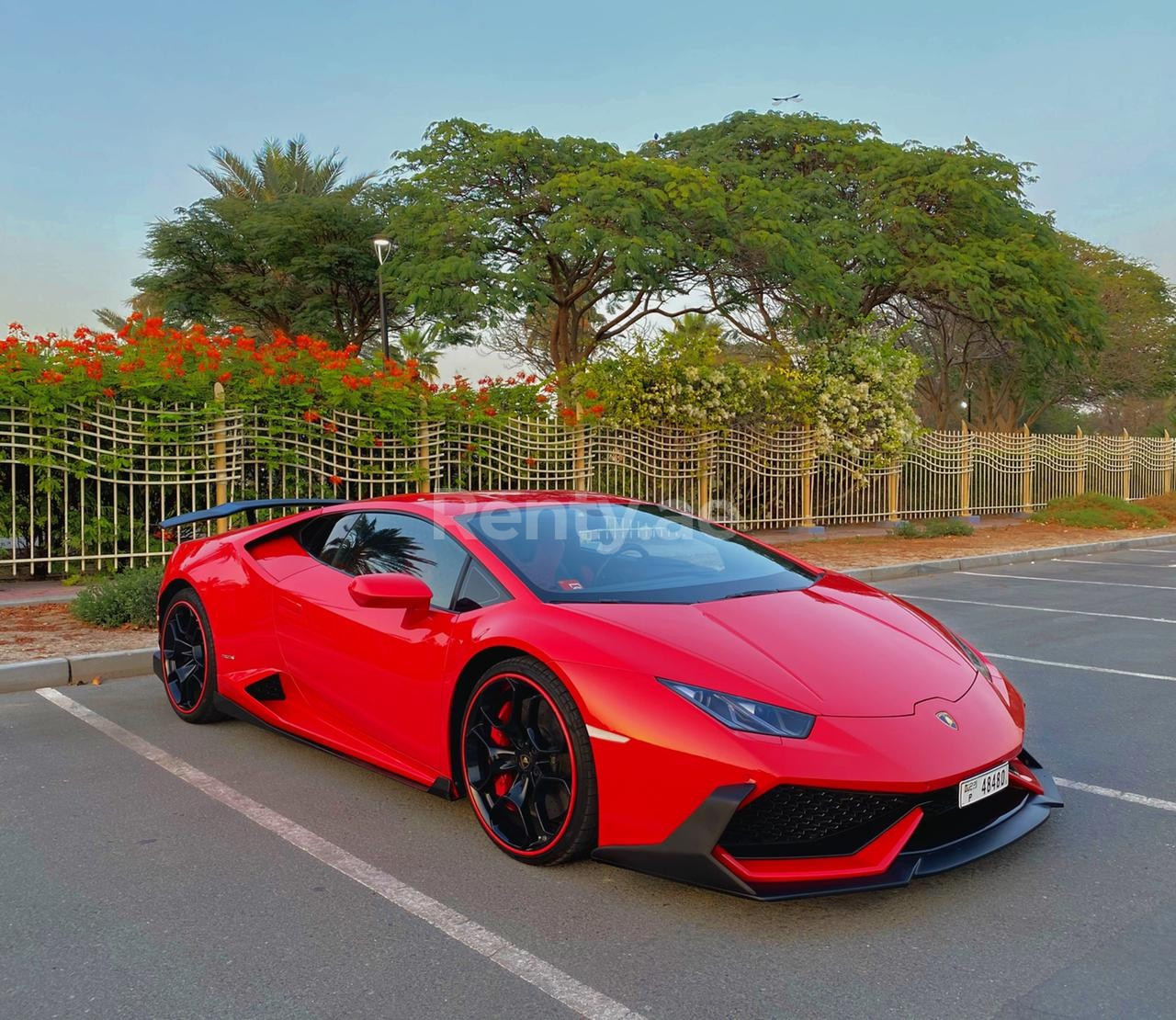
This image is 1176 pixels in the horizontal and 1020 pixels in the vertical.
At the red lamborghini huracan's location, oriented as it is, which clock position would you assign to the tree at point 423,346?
The tree is roughly at 7 o'clock from the red lamborghini huracan.

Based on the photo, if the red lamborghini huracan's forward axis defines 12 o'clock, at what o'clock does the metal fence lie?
The metal fence is roughly at 7 o'clock from the red lamborghini huracan.

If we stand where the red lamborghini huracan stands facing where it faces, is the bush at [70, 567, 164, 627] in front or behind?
behind

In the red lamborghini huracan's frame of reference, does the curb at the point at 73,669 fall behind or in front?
behind

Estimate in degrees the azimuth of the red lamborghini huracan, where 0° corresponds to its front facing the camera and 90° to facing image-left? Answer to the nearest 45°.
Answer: approximately 315°

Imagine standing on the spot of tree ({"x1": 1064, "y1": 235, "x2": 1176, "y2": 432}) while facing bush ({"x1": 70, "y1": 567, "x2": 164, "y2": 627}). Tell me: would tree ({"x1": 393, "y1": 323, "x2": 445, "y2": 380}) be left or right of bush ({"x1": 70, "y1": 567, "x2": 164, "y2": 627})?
right

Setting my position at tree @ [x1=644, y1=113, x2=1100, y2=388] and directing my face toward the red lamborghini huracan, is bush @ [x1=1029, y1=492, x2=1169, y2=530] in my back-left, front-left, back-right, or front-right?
front-left

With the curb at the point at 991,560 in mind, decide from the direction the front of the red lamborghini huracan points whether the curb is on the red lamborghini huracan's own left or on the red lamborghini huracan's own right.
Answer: on the red lamborghini huracan's own left

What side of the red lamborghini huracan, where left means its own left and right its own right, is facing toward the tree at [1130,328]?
left

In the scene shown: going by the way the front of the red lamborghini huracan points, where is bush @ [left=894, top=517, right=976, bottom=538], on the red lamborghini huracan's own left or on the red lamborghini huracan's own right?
on the red lamborghini huracan's own left
